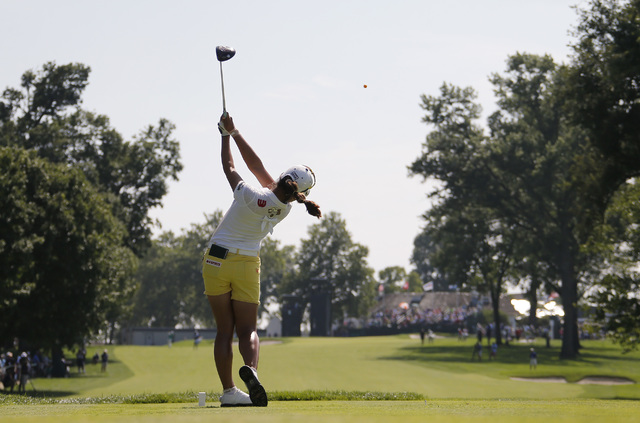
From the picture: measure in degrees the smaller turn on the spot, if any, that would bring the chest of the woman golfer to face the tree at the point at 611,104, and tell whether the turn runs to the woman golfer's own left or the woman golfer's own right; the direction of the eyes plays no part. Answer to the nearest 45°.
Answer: approximately 45° to the woman golfer's own right

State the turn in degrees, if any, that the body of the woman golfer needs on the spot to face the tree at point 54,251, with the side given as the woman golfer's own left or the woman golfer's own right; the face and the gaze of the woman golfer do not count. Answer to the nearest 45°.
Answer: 0° — they already face it

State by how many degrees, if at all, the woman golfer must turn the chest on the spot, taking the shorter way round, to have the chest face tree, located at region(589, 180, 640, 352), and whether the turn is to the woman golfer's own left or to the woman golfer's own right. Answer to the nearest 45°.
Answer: approximately 45° to the woman golfer's own right

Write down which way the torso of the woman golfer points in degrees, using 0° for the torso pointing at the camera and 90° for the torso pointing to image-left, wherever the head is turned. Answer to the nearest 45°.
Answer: approximately 180°
